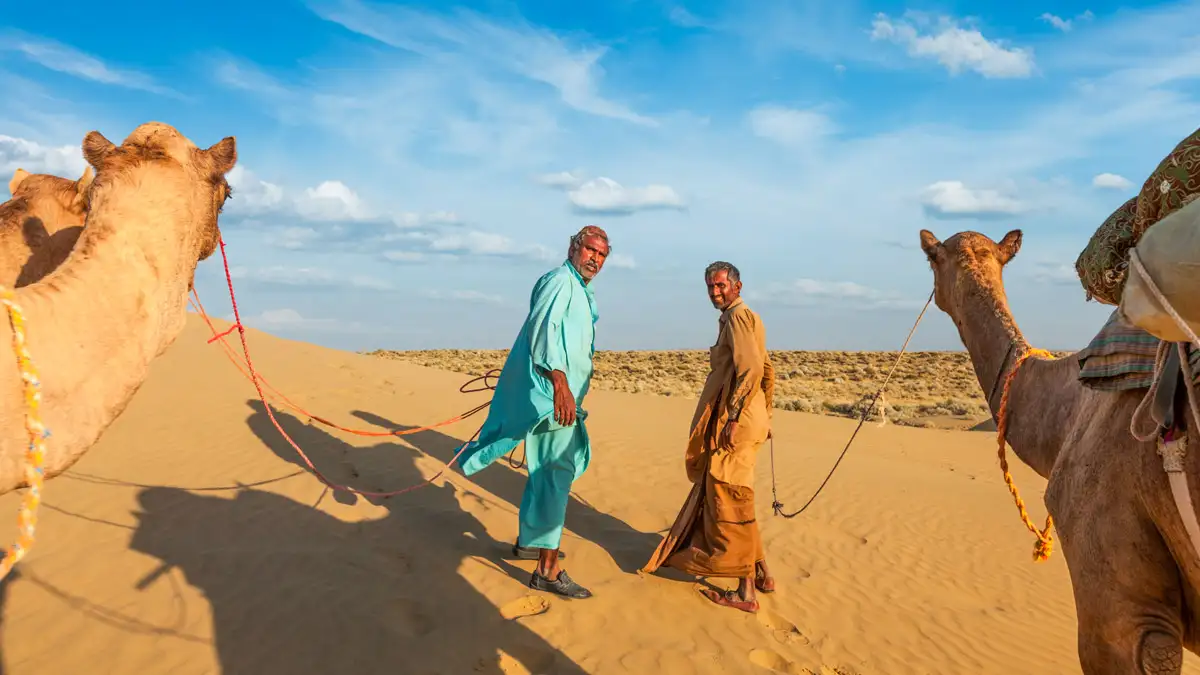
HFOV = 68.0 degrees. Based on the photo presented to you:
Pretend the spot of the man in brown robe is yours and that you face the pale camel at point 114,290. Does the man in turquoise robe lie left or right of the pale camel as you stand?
right

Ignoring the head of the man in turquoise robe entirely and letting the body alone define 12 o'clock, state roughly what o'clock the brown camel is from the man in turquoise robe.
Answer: The brown camel is roughly at 2 o'clock from the man in turquoise robe.

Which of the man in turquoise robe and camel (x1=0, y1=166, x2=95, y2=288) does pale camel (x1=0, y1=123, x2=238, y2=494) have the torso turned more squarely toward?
the man in turquoise robe

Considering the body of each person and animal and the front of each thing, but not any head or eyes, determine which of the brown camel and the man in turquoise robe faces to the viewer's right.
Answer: the man in turquoise robe

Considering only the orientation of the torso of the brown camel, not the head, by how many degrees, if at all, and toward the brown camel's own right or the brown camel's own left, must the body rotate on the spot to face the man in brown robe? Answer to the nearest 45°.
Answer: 0° — it already faces them

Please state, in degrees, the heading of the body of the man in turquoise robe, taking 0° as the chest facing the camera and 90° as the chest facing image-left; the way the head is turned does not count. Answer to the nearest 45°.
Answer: approximately 270°

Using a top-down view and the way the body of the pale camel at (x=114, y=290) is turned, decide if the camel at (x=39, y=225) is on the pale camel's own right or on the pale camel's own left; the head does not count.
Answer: on the pale camel's own left

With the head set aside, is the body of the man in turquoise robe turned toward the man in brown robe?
yes

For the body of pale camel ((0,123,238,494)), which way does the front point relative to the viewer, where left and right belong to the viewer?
facing away from the viewer and to the right of the viewer

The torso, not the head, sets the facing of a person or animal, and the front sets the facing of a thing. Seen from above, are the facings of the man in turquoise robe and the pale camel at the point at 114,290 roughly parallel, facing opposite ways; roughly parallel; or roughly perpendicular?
roughly perpendicular

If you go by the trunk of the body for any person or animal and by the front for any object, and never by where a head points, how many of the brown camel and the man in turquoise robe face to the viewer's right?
1

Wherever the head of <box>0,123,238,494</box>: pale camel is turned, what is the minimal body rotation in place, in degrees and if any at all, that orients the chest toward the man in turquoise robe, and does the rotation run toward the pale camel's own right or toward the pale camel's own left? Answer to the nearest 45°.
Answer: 0° — it already faces them
